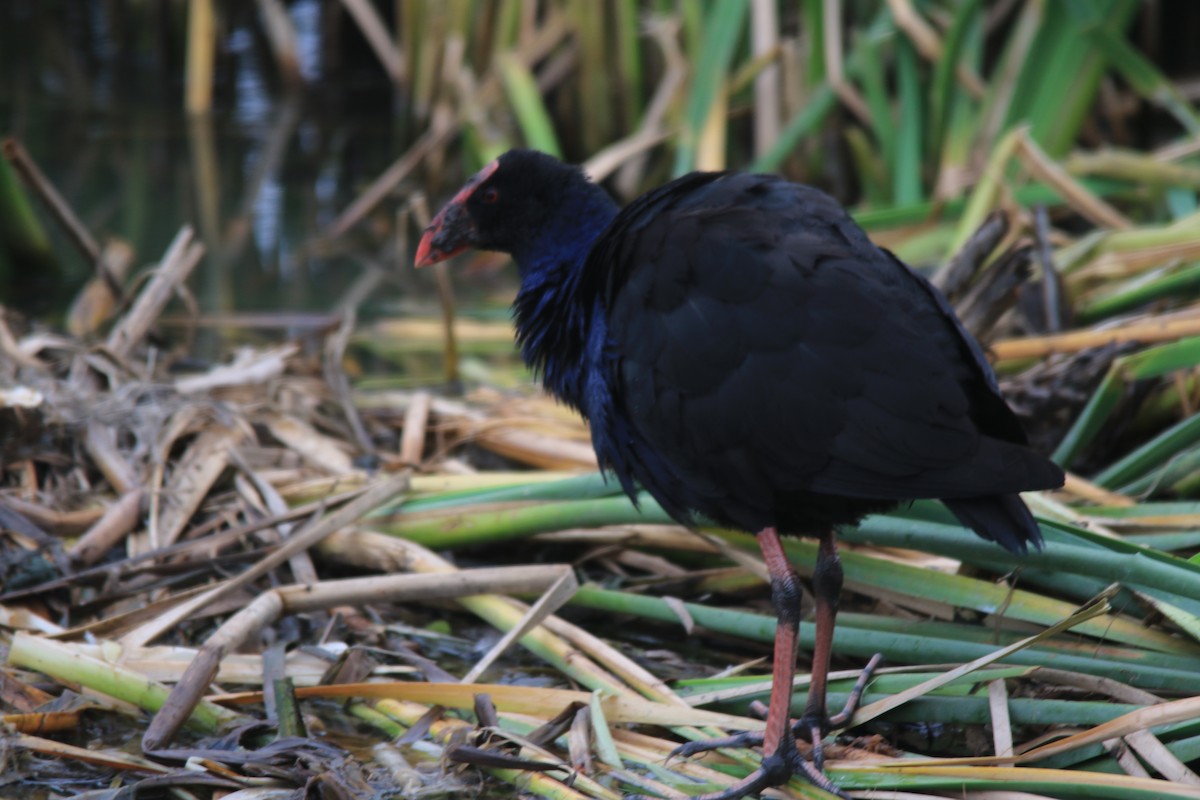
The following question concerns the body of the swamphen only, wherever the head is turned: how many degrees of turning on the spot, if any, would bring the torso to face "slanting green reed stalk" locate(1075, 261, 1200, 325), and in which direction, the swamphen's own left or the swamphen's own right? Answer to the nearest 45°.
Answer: approximately 135° to the swamphen's own right

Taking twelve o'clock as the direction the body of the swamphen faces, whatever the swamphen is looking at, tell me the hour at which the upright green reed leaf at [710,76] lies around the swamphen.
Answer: The upright green reed leaf is roughly at 3 o'clock from the swamphen.

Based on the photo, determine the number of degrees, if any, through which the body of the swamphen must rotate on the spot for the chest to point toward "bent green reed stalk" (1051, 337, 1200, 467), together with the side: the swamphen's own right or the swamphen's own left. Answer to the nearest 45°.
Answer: approximately 135° to the swamphen's own right

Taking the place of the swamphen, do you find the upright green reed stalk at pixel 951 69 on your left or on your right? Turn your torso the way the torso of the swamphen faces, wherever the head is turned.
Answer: on your right

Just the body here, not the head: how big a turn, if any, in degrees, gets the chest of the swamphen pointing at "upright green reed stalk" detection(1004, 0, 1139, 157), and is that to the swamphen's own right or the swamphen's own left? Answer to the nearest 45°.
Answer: approximately 90° to the swamphen's own right

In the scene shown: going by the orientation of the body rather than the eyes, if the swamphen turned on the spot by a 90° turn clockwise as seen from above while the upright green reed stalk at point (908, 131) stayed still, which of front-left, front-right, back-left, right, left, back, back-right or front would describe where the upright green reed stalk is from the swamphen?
front

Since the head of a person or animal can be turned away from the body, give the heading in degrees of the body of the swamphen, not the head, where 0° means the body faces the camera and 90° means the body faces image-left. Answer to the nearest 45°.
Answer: approximately 90°

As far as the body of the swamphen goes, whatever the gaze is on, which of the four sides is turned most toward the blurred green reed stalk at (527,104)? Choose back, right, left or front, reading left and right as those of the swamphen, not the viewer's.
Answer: right
